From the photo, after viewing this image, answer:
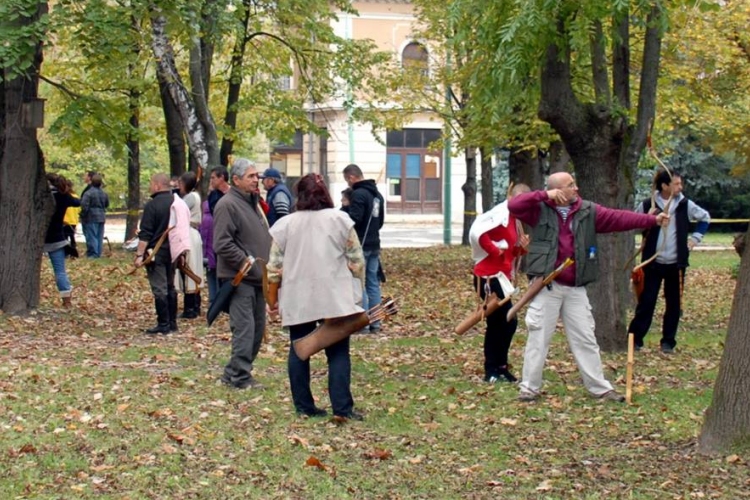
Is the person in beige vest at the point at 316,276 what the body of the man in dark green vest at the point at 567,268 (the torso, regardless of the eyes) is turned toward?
no

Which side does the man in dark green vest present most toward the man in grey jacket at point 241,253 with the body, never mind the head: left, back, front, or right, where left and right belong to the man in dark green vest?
right

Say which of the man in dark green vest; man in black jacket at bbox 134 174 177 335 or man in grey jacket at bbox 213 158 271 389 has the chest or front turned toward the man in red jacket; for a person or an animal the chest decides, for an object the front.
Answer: the man in grey jacket

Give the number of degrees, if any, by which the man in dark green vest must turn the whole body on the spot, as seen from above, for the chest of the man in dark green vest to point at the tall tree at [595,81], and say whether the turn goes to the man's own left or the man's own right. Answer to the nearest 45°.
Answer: approximately 180°

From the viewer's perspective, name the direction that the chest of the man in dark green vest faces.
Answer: toward the camera

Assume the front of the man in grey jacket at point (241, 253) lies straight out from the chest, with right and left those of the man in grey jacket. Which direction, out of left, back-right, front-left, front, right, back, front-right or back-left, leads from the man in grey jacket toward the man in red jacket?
front

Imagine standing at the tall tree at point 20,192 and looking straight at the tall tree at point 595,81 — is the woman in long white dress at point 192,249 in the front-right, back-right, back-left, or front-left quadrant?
front-left

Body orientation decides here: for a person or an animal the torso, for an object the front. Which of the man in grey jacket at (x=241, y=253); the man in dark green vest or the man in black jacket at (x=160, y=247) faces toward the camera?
the man in dark green vest

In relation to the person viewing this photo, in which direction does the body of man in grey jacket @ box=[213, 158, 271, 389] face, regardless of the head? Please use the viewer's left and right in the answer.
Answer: facing to the right of the viewer

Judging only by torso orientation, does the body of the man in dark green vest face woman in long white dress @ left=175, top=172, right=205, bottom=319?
no
